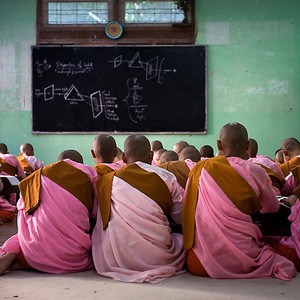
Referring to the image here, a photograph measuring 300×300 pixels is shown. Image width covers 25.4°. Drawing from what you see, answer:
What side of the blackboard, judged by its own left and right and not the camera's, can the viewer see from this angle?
front
